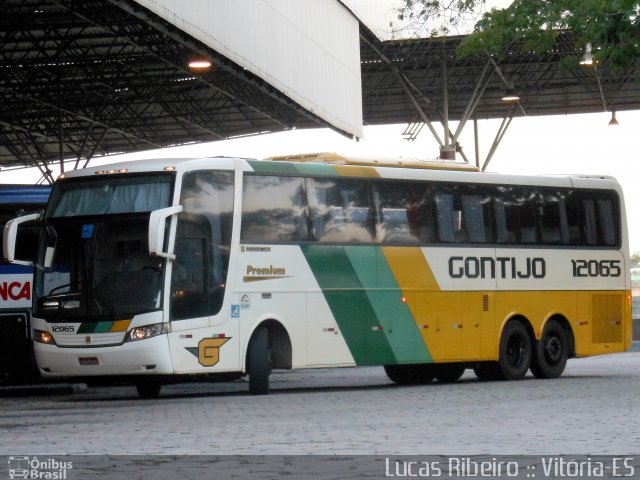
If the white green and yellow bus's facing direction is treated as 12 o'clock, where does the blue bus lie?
The blue bus is roughly at 2 o'clock from the white green and yellow bus.

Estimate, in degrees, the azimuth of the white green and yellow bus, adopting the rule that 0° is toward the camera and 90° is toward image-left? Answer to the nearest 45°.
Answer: approximately 45°
